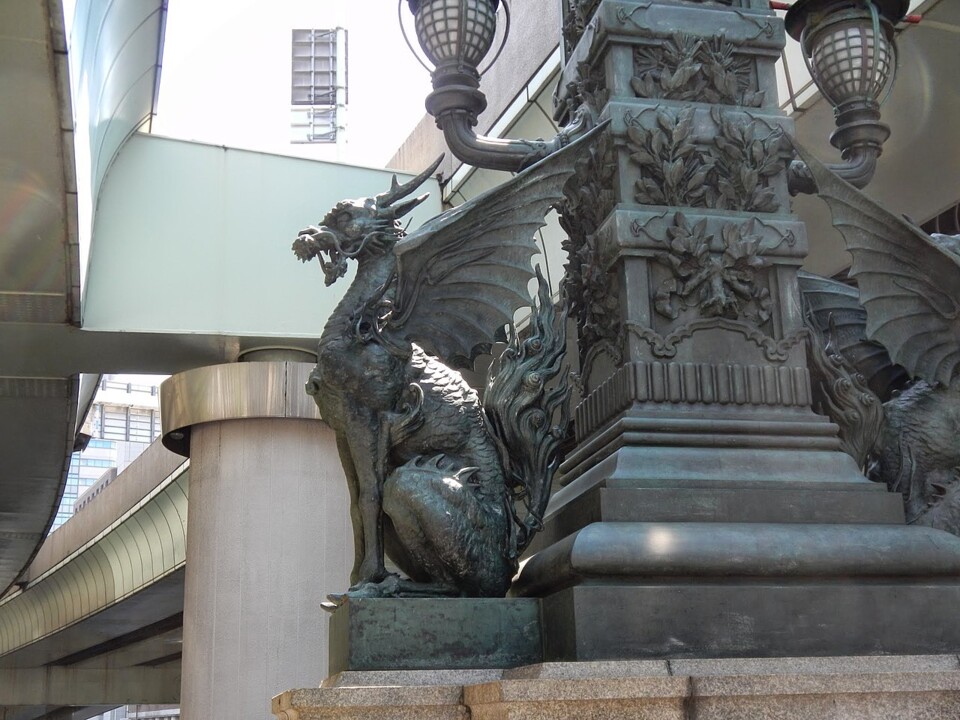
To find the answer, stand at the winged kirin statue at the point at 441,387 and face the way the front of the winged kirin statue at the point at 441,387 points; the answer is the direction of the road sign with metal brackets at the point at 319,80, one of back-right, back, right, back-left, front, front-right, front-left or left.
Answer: right

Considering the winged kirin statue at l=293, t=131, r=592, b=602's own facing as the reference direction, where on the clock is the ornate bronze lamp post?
The ornate bronze lamp post is roughly at 6 o'clock from the winged kirin statue.

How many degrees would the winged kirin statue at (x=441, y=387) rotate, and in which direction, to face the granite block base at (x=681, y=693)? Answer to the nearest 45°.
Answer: approximately 135° to its left

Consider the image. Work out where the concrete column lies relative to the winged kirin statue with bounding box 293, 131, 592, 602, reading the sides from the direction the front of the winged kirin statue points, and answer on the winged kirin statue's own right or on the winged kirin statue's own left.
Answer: on the winged kirin statue's own right

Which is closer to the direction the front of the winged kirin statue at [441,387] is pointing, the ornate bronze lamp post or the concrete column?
the concrete column

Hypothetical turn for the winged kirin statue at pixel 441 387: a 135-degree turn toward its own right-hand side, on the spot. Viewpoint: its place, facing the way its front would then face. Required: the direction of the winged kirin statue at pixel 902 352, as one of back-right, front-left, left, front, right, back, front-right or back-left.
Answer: front-right

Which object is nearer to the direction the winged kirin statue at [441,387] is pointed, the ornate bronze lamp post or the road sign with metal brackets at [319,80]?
the road sign with metal brackets

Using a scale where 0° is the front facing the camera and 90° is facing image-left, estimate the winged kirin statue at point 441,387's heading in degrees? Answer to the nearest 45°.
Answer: approximately 90°
